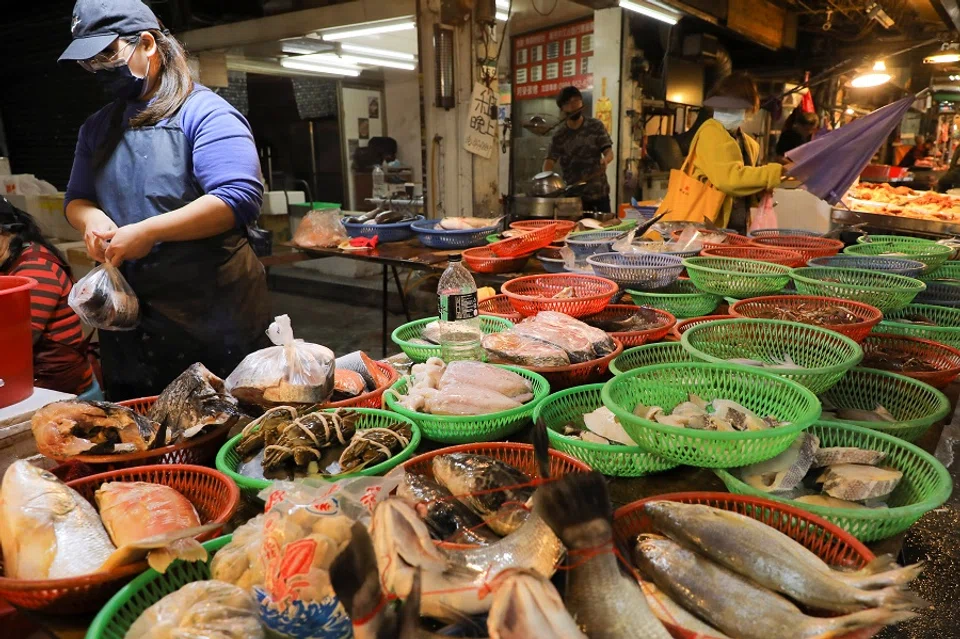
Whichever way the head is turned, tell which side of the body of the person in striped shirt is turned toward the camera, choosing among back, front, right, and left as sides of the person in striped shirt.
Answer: left

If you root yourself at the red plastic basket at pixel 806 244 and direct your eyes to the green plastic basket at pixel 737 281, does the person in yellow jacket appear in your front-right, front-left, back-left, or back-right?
back-right

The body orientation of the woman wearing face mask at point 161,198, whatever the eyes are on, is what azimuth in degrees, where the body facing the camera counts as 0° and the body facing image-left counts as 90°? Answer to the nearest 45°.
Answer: approximately 45°

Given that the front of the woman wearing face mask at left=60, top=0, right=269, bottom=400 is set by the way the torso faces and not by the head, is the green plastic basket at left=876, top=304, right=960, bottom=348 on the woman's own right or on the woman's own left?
on the woman's own left

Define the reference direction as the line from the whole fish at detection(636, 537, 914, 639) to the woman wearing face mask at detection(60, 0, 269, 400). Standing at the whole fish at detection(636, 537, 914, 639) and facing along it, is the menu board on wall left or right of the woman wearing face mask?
right
